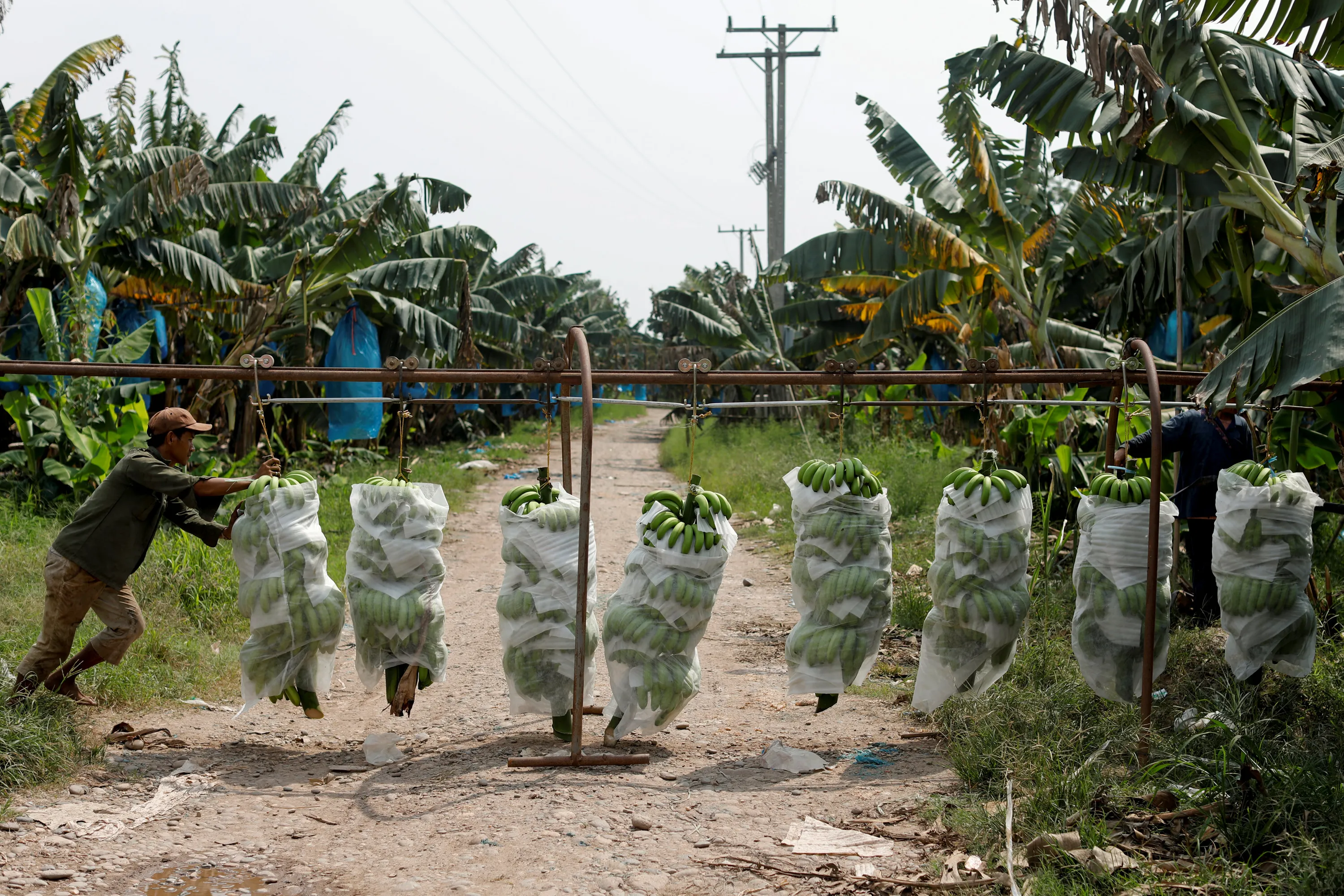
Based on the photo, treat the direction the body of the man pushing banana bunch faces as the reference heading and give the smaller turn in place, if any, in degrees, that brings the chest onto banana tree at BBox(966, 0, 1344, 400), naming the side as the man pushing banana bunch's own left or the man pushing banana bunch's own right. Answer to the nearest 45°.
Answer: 0° — they already face it

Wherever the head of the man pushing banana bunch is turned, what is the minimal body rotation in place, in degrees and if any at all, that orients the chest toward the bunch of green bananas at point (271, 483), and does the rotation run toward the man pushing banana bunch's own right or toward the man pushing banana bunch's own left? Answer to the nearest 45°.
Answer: approximately 45° to the man pushing banana bunch's own right

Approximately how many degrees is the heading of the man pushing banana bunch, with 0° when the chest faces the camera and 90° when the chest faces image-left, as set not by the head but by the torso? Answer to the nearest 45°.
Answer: approximately 270°

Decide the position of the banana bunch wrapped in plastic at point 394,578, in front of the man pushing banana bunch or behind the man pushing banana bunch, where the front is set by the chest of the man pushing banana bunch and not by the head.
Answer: in front

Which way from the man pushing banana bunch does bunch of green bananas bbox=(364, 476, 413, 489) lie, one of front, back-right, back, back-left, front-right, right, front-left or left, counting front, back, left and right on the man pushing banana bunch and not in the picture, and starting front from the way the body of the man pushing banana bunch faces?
front-right

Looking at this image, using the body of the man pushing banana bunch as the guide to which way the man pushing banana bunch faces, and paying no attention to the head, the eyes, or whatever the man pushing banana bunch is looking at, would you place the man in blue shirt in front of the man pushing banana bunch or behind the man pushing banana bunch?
in front

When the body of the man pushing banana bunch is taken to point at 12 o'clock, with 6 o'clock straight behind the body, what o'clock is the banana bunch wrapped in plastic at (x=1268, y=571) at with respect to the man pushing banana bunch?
The banana bunch wrapped in plastic is roughly at 1 o'clock from the man pushing banana bunch.

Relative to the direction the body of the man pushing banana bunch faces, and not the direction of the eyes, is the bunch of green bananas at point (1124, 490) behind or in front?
in front

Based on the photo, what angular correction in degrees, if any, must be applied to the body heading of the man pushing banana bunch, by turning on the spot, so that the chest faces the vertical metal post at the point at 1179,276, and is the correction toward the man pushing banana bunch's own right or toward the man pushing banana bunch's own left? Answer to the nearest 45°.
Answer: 0° — they already face it

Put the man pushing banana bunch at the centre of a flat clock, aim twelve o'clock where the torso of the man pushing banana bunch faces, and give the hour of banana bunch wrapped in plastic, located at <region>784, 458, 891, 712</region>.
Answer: The banana bunch wrapped in plastic is roughly at 1 o'clock from the man pushing banana bunch.
